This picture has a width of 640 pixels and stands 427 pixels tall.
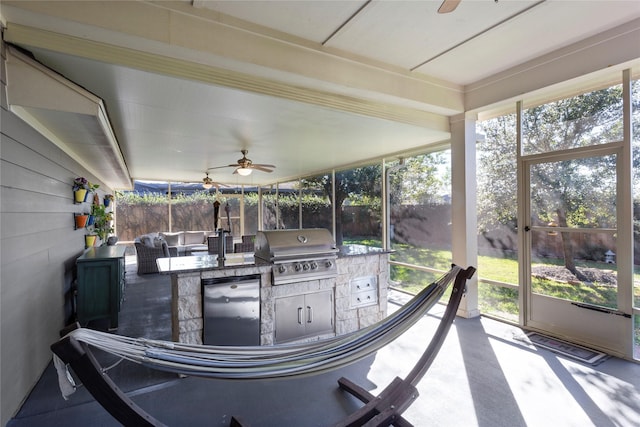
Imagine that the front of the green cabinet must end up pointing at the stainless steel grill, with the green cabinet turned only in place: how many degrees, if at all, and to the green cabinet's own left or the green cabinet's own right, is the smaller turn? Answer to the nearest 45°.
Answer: approximately 45° to the green cabinet's own right

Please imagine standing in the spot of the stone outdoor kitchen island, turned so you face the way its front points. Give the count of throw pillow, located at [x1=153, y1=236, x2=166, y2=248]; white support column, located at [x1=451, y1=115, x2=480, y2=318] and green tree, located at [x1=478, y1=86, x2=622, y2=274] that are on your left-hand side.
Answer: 2

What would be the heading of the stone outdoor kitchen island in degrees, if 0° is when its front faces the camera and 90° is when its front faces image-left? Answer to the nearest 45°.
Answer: approximately 0°

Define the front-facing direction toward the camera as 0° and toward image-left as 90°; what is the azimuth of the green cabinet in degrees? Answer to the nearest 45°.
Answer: approximately 270°

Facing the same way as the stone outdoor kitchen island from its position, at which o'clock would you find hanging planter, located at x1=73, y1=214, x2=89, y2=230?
The hanging planter is roughly at 4 o'clock from the stone outdoor kitchen island.

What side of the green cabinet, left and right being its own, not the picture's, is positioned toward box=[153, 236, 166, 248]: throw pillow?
left

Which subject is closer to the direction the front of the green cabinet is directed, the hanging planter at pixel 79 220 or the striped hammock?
the striped hammock

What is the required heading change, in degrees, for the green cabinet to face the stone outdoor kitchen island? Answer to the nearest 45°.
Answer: approximately 45° to its right

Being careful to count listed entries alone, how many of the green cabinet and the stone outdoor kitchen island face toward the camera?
1

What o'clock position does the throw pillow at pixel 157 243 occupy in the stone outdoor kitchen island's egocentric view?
The throw pillow is roughly at 5 o'clock from the stone outdoor kitchen island.

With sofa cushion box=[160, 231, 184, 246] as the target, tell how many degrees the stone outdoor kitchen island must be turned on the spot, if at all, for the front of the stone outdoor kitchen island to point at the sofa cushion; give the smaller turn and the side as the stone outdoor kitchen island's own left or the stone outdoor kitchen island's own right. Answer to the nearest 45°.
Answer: approximately 135° to the stone outdoor kitchen island's own right
